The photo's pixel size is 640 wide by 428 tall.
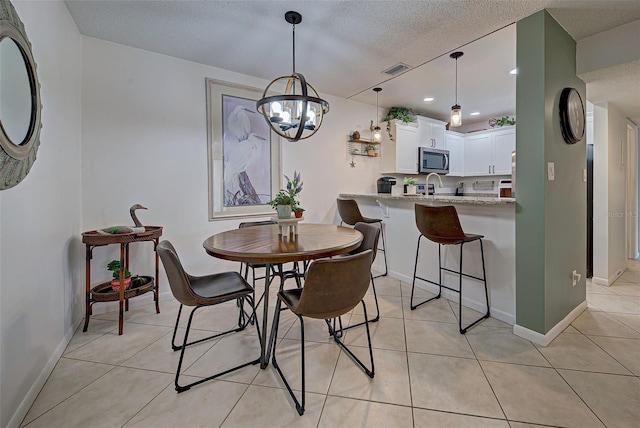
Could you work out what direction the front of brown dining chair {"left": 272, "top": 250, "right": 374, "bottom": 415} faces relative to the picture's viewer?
facing away from the viewer and to the left of the viewer

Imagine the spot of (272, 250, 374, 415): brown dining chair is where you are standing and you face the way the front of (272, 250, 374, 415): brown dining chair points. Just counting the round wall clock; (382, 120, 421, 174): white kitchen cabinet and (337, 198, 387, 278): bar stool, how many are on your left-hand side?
0

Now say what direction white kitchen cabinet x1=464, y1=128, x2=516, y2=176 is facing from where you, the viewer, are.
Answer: facing the viewer and to the left of the viewer

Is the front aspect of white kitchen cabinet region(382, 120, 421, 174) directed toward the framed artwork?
no

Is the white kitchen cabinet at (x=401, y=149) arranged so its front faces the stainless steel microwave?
no

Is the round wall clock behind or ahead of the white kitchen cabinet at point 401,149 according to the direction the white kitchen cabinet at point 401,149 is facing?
ahead

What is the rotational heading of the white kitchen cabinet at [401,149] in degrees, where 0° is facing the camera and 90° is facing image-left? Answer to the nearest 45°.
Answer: approximately 315°

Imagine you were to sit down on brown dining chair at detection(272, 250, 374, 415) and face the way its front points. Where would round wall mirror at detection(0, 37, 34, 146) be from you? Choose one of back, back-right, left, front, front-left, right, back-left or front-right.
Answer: front-left

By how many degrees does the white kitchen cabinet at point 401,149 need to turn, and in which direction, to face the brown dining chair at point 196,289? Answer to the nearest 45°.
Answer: approximately 45° to its right

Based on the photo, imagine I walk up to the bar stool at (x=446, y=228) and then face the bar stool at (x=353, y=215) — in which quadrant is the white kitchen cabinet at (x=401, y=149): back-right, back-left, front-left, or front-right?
front-right
